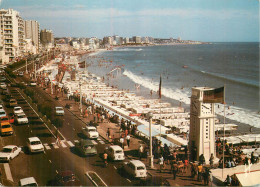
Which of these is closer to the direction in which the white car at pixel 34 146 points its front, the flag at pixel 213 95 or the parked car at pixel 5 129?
the flag

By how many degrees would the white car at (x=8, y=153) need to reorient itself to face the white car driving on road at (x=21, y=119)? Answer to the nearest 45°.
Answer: approximately 135° to its right

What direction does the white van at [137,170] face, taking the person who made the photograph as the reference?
facing away from the viewer and to the left of the viewer

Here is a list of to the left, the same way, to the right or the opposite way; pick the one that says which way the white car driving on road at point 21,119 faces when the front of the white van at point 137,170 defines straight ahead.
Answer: the opposite way

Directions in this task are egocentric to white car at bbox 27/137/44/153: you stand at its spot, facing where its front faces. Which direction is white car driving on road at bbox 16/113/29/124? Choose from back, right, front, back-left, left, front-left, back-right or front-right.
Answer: back-left

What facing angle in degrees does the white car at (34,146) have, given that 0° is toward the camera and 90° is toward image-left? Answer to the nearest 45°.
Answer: approximately 315°

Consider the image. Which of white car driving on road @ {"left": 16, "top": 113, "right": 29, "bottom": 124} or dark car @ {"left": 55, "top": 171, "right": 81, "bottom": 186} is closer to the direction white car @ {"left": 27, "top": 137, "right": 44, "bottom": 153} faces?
the dark car

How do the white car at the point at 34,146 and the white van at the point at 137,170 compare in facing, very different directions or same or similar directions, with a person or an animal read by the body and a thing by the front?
very different directions

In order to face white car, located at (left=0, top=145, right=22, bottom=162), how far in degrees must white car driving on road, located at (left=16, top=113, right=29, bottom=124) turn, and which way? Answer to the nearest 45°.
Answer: approximately 45° to its right

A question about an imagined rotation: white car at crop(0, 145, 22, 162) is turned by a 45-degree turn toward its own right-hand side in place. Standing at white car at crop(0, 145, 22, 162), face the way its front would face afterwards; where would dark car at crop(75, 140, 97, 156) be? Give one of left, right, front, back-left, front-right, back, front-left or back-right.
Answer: back
